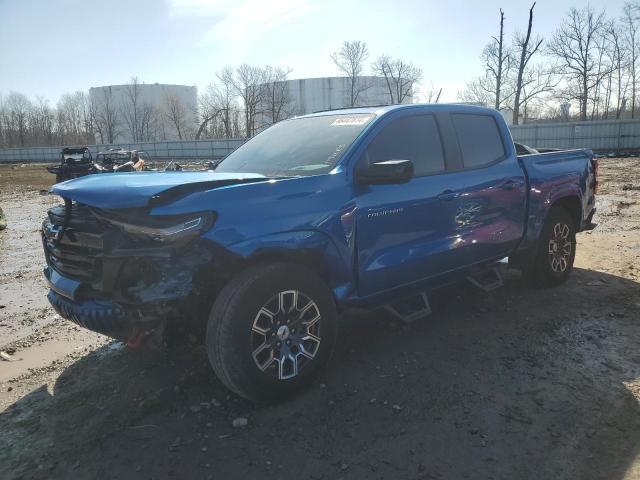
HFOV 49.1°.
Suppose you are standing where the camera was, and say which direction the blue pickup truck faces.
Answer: facing the viewer and to the left of the viewer

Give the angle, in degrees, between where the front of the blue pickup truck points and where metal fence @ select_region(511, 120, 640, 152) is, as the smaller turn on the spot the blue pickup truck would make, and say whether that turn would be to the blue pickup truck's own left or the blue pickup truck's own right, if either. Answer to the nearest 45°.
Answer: approximately 180°

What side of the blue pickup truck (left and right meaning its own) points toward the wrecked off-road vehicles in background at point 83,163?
right

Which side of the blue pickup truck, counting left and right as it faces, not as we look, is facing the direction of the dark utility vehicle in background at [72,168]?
right
